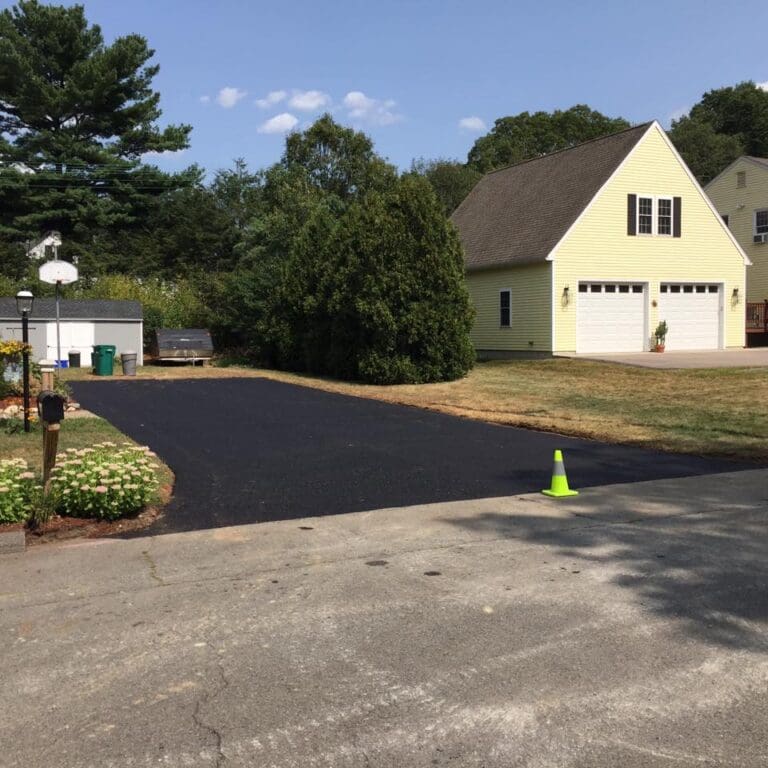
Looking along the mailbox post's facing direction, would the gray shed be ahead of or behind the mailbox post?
behind

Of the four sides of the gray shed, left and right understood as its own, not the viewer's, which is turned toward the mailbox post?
front

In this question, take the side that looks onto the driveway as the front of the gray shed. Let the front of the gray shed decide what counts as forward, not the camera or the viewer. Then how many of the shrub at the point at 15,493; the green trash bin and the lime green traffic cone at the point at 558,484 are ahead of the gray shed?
3

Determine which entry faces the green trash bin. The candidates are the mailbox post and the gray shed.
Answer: the gray shed

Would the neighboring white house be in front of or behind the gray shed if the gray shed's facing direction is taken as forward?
behind

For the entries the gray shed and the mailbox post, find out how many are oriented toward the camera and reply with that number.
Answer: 2

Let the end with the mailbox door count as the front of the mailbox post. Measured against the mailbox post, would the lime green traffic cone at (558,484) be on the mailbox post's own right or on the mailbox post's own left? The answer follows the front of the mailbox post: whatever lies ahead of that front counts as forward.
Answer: on the mailbox post's own left

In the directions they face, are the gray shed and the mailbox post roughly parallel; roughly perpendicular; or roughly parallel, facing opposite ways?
roughly parallel

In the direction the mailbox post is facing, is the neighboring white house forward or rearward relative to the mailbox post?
rearward

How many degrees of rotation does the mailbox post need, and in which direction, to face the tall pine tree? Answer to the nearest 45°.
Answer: approximately 180°

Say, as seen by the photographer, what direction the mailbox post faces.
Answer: facing the viewer

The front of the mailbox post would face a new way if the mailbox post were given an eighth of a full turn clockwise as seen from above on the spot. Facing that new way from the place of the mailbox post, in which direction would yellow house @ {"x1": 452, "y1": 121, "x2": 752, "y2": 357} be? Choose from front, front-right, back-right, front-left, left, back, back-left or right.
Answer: back

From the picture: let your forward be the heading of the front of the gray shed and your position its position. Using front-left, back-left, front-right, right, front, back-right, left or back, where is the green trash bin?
front

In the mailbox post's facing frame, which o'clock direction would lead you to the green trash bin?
The green trash bin is roughly at 6 o'clock from the mailbox post.

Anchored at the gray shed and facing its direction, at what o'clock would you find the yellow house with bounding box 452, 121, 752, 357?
The yellow house is roughly at 10 o'clock from the gray shed.
